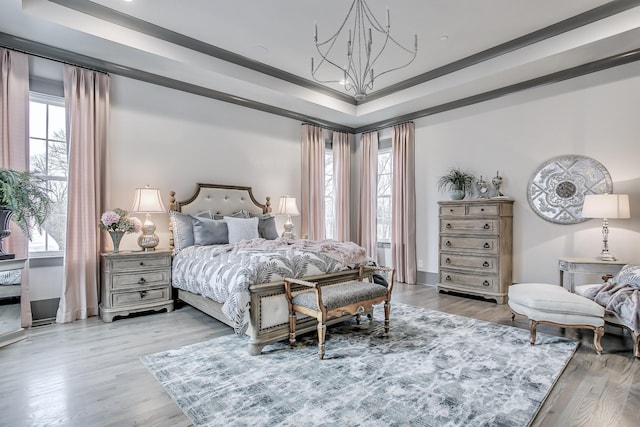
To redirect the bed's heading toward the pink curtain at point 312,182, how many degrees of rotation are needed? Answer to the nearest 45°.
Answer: approximately 90° to its left

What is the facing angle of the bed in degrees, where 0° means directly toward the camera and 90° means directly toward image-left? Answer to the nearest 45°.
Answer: approximately 315°

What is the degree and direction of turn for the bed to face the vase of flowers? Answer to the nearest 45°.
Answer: approximately 135° to its right

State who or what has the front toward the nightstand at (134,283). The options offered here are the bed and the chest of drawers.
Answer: the chest of drawers

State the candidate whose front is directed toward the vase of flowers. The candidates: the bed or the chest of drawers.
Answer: the chest of drawers

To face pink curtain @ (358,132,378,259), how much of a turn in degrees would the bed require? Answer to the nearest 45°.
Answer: approximately 90° to its left

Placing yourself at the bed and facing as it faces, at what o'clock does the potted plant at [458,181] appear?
The potted plant is roughly at 10 o'clock from the bed.

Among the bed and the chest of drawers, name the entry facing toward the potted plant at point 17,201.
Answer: the chest of drawers
